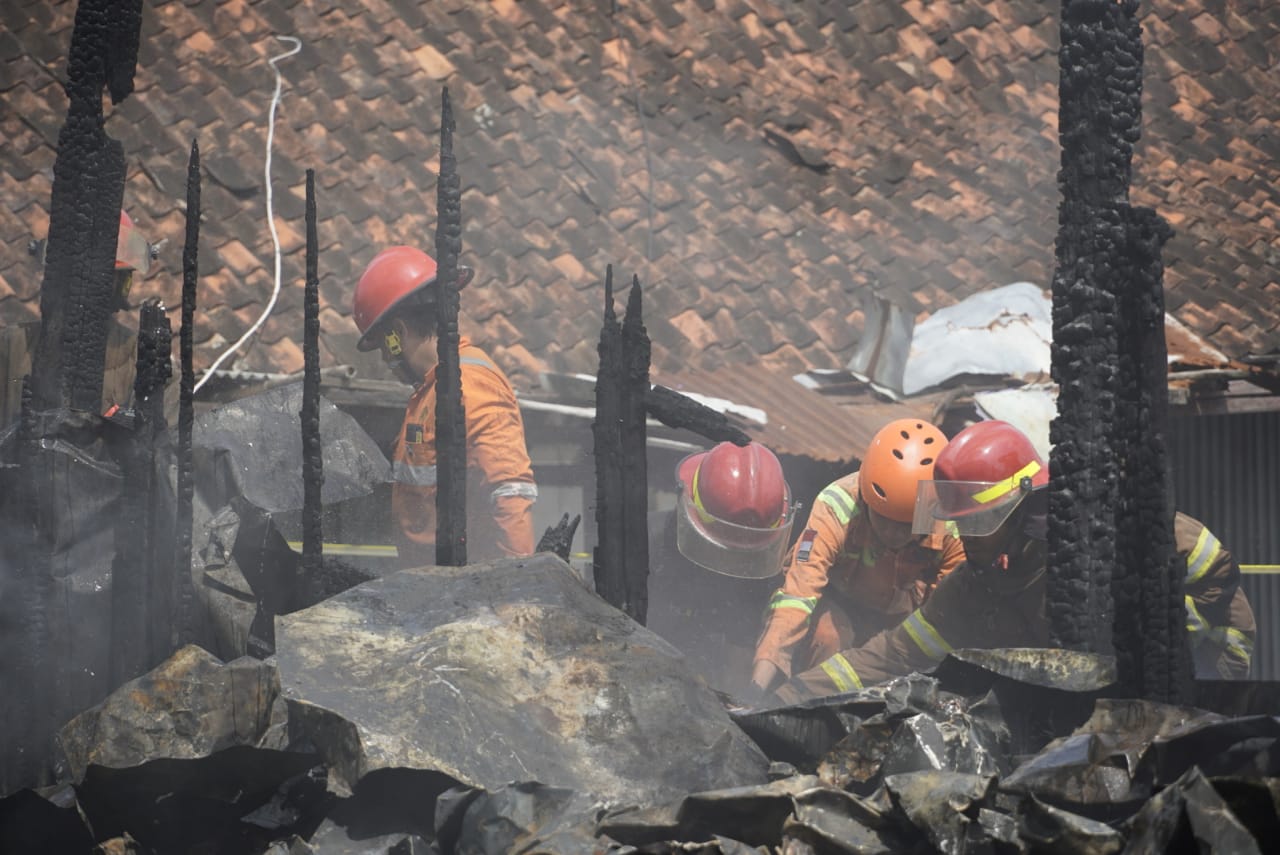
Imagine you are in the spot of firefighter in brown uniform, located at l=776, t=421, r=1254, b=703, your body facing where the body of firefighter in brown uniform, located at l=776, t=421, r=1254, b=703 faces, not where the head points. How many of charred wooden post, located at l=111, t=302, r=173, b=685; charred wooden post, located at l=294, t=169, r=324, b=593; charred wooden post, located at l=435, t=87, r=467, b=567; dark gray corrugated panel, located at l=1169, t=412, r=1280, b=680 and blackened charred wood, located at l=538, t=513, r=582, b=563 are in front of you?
4

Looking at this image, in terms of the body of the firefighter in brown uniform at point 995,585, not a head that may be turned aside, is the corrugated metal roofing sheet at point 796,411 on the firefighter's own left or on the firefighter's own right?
on the firefighter's own right

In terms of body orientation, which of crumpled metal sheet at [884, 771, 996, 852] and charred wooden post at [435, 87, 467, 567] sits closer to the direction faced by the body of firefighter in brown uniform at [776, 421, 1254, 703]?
the charred wooden post

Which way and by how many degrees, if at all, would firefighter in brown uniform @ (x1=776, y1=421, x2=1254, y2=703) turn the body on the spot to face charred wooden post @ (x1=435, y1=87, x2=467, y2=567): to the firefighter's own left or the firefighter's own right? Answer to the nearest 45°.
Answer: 0° — they already face it

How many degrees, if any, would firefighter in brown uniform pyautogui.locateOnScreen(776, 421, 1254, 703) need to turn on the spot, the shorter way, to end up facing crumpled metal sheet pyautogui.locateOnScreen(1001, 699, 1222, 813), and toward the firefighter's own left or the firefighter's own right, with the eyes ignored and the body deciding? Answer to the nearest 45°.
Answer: approximately 45° to the firefighter's own left

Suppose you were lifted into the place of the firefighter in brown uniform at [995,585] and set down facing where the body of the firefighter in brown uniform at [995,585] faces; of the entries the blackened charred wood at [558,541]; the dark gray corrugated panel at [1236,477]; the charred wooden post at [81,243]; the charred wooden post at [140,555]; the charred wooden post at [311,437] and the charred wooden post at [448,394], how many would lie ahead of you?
5

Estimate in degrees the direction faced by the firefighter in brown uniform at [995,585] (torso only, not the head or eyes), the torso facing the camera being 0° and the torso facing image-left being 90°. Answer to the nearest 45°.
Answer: approximately 45°

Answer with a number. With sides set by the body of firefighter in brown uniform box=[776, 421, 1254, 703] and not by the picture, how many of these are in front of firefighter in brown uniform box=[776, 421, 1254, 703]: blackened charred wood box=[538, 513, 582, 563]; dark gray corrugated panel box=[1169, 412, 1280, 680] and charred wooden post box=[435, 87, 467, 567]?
2

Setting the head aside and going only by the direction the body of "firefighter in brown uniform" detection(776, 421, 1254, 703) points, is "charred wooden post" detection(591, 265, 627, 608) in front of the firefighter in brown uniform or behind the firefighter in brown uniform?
in front

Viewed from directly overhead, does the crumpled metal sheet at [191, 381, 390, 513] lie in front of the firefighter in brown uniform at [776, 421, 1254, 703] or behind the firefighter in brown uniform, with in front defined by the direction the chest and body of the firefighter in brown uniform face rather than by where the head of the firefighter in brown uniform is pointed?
in front

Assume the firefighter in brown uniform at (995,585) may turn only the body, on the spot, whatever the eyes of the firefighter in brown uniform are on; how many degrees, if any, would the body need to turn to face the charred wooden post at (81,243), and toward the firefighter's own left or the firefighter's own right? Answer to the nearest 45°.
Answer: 0° — they already face it

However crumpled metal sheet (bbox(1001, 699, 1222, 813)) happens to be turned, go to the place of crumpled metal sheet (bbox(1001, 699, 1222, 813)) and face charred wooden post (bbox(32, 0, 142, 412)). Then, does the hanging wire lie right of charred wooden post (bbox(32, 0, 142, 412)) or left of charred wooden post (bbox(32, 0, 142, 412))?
right

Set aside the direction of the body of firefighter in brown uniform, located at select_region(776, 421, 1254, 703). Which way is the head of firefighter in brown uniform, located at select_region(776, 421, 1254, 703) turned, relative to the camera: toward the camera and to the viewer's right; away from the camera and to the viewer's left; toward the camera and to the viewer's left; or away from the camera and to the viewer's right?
toward the camera and to the viewer's left

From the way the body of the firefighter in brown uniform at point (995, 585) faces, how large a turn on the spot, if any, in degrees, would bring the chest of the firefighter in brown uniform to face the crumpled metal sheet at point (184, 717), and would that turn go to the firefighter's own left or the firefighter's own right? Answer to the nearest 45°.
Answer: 0° — they already face it
